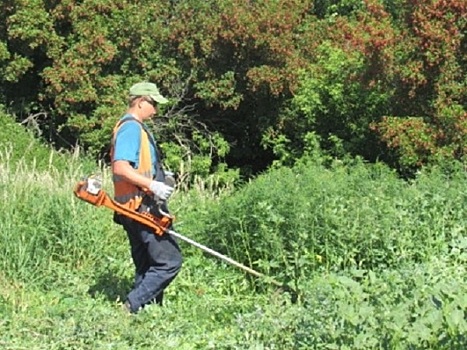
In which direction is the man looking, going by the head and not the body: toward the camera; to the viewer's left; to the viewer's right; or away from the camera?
to the viewer's right

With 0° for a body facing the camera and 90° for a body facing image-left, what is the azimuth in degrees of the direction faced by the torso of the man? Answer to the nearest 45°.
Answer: approximately 270°
